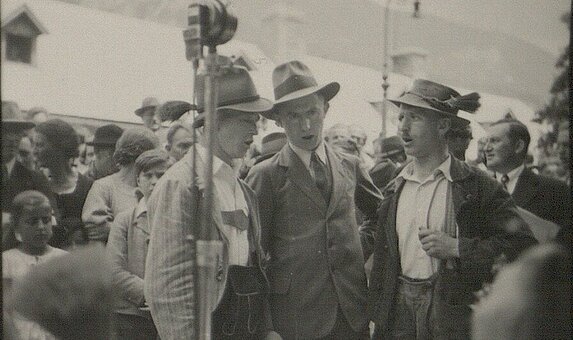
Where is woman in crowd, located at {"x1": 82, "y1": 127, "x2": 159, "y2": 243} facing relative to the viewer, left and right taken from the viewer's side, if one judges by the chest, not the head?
facing the viewer and to the right of the viewer

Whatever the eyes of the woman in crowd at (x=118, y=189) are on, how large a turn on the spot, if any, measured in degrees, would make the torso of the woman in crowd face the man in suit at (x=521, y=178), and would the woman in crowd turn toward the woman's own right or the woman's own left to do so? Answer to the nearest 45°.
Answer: approximately 45° to the woman's own left

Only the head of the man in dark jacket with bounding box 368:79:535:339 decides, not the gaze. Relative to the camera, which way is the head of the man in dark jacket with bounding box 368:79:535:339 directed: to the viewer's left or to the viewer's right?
to the viewer's left

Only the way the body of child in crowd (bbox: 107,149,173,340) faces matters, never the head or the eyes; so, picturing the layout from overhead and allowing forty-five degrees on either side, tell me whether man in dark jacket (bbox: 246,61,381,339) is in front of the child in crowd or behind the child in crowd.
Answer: in front

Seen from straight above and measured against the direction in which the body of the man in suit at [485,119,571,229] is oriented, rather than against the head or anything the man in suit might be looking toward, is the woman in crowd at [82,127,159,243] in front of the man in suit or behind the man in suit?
in front

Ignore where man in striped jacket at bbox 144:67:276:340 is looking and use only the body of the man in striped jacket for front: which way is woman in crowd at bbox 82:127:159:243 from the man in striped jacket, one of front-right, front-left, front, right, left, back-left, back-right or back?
back

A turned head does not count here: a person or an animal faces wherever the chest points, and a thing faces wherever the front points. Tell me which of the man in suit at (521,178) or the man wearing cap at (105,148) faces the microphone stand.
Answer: the man in suit

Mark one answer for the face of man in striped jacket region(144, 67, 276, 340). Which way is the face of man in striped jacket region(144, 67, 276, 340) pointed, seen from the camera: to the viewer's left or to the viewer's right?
to the viewer's right

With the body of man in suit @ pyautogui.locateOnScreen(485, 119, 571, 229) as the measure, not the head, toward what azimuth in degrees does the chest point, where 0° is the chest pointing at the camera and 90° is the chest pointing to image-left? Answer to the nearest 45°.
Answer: approximately 45°

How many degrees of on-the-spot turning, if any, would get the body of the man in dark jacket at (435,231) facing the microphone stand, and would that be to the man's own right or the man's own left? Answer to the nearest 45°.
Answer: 0° — they already face it

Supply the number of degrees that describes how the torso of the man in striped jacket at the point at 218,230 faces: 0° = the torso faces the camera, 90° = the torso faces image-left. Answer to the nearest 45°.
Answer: approximately 315°
